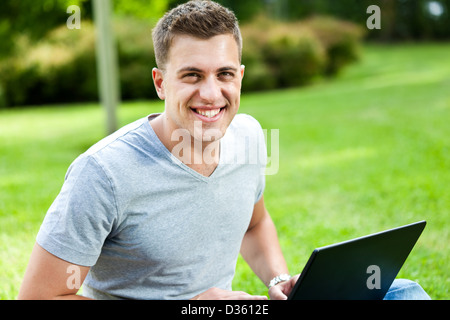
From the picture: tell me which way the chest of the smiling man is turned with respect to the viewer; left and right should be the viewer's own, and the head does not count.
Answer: facing the viewer and to the right of the viewer

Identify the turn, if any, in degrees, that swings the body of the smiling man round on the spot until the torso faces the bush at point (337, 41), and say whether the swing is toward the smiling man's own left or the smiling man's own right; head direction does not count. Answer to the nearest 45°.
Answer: approximately 135° to the smiling man's own left

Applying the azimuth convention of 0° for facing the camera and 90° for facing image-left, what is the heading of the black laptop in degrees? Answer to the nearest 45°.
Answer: approximately 135°

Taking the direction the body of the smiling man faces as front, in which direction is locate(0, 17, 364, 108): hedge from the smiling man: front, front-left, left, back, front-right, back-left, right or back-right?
back-left

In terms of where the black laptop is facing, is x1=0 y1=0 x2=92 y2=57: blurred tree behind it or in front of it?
in front

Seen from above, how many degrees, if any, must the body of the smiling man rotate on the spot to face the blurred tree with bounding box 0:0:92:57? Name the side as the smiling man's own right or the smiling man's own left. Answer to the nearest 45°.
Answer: approximately 135° to the smiling man's own left
